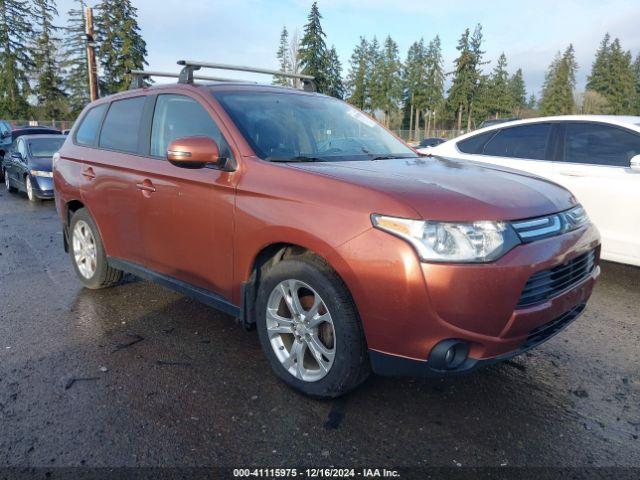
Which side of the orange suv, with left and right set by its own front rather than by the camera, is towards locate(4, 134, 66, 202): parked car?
back

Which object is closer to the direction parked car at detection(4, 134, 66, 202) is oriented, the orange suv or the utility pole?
the orange suv

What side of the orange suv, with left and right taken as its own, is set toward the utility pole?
back

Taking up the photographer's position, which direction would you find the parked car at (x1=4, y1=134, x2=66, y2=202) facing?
facing the viewer and to the right of the viewer

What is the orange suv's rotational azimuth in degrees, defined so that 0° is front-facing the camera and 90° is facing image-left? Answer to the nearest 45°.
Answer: approximately 315°

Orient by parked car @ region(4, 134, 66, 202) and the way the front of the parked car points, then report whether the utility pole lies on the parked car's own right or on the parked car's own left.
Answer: on the parked car's own left

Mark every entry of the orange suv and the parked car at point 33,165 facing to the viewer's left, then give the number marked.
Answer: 0

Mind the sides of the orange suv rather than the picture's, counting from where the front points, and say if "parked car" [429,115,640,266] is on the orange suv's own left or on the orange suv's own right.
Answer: on the orange suv's own left
